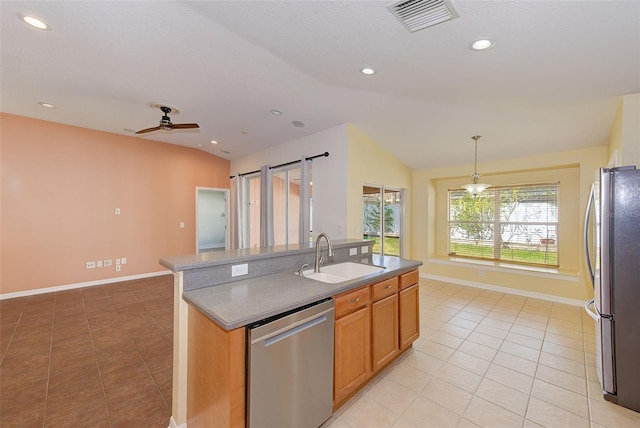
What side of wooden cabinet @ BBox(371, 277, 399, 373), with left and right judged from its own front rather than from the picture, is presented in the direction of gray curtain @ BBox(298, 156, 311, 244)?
back

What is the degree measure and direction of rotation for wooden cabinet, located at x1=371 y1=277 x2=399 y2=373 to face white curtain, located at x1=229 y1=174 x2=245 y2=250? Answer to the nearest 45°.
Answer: approximately 180°

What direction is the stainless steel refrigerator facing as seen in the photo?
to the viewer's left

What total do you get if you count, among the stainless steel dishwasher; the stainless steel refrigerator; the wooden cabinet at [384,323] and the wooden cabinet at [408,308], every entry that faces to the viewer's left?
1

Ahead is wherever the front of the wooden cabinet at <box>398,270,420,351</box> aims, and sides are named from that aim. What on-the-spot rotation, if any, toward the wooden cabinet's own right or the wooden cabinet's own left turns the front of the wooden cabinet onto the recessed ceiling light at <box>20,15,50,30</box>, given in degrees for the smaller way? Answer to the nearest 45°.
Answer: approximately 90° to the wooden cabinet's own right

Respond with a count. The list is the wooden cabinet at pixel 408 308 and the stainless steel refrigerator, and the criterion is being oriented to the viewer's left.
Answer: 1

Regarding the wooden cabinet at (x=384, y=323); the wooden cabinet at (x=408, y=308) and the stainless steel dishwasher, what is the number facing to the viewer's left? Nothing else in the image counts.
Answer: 0

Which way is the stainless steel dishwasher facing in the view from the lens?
facing the viewer and to the right of the viewer

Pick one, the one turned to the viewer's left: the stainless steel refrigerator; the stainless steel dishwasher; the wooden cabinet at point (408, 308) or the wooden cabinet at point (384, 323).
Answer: the stainless steel refrigerator

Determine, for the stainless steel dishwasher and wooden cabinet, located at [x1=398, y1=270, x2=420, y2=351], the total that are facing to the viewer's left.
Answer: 0

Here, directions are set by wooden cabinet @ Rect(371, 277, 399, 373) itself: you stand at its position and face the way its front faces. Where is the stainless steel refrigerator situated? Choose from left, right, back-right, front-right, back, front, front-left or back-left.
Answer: front-left

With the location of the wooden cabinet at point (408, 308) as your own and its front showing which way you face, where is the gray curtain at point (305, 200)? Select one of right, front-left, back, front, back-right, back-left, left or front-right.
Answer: back

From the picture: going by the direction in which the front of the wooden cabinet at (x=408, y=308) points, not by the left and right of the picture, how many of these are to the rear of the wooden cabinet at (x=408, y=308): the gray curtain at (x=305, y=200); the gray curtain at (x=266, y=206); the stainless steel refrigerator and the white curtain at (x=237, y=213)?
3

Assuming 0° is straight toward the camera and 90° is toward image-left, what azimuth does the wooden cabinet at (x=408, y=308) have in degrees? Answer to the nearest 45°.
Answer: approximately 315°

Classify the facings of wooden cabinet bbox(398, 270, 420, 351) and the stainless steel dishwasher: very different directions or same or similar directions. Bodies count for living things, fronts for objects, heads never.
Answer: same or similar directions
